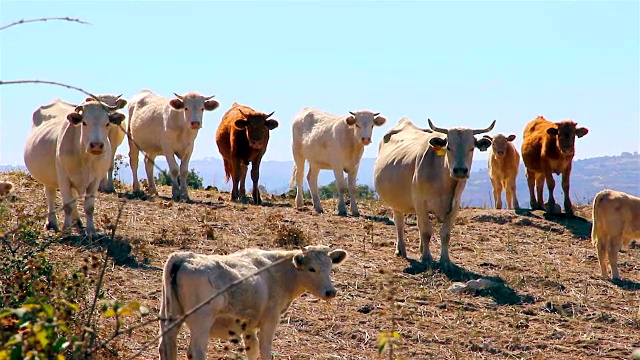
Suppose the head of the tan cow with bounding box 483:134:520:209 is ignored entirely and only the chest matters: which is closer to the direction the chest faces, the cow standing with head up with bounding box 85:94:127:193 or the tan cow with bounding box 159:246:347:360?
the tan cow

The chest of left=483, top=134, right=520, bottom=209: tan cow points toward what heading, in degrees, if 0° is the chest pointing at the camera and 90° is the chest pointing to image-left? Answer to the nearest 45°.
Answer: approximately 0°

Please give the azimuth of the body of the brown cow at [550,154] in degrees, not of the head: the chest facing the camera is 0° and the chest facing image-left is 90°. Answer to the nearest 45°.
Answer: approximately 315°

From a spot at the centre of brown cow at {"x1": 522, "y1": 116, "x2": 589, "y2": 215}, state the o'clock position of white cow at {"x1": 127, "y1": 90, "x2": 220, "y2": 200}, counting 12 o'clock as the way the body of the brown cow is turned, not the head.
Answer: The white cow is roughly at 4 o'clock from the brown cow.

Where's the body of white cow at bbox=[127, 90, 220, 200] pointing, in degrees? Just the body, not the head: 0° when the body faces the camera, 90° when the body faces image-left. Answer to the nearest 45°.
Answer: approximately 315°

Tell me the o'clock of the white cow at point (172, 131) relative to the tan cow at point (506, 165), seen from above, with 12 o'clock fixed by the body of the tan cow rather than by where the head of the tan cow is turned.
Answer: The white cow is roughly at 2 o'clock from the tan cow.

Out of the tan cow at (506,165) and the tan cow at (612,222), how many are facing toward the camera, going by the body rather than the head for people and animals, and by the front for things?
1
